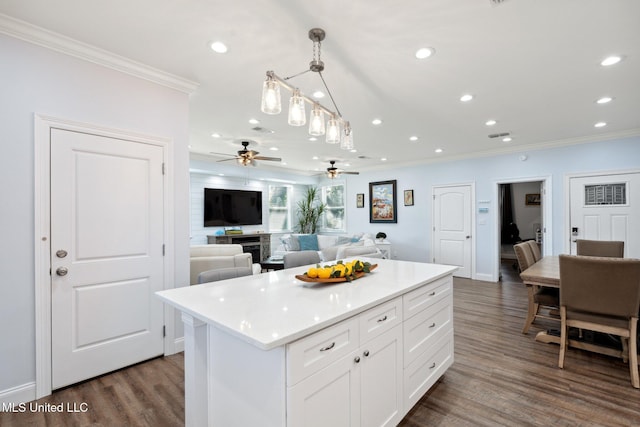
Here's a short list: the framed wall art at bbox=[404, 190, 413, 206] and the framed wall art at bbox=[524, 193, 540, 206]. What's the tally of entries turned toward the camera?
2

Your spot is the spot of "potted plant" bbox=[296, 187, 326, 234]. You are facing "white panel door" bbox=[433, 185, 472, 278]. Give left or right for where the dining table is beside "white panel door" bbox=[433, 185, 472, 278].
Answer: right

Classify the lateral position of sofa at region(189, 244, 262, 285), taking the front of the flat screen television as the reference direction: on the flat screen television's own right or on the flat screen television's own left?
on the flat screen television's own right

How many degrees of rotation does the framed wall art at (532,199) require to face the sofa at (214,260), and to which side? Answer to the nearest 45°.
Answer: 0° — it already faces it

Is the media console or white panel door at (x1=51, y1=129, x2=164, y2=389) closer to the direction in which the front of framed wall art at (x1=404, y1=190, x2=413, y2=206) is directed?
the white panel door

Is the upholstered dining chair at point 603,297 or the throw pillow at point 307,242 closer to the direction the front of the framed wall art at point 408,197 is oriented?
the upholstered dining chair

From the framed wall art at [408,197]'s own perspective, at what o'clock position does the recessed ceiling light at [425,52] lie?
The recessed ceiling light is roughly at 12 o'clock from the framed wall art.

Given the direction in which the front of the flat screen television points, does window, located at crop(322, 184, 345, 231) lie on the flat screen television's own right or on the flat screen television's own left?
on the flat screen television's own left

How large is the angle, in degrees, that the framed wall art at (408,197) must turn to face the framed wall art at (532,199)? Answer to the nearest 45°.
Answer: approximately 135° to its left

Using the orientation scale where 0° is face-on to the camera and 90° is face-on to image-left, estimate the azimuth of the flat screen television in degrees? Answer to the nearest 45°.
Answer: approximately 315°

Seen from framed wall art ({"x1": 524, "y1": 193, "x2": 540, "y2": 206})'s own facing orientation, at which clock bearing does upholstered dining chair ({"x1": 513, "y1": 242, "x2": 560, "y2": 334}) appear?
The upholstered dining chair is roughly at 12 o'clock from the framed wall art.

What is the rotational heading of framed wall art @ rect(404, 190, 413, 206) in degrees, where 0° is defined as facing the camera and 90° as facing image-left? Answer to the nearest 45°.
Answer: approximately 0°
